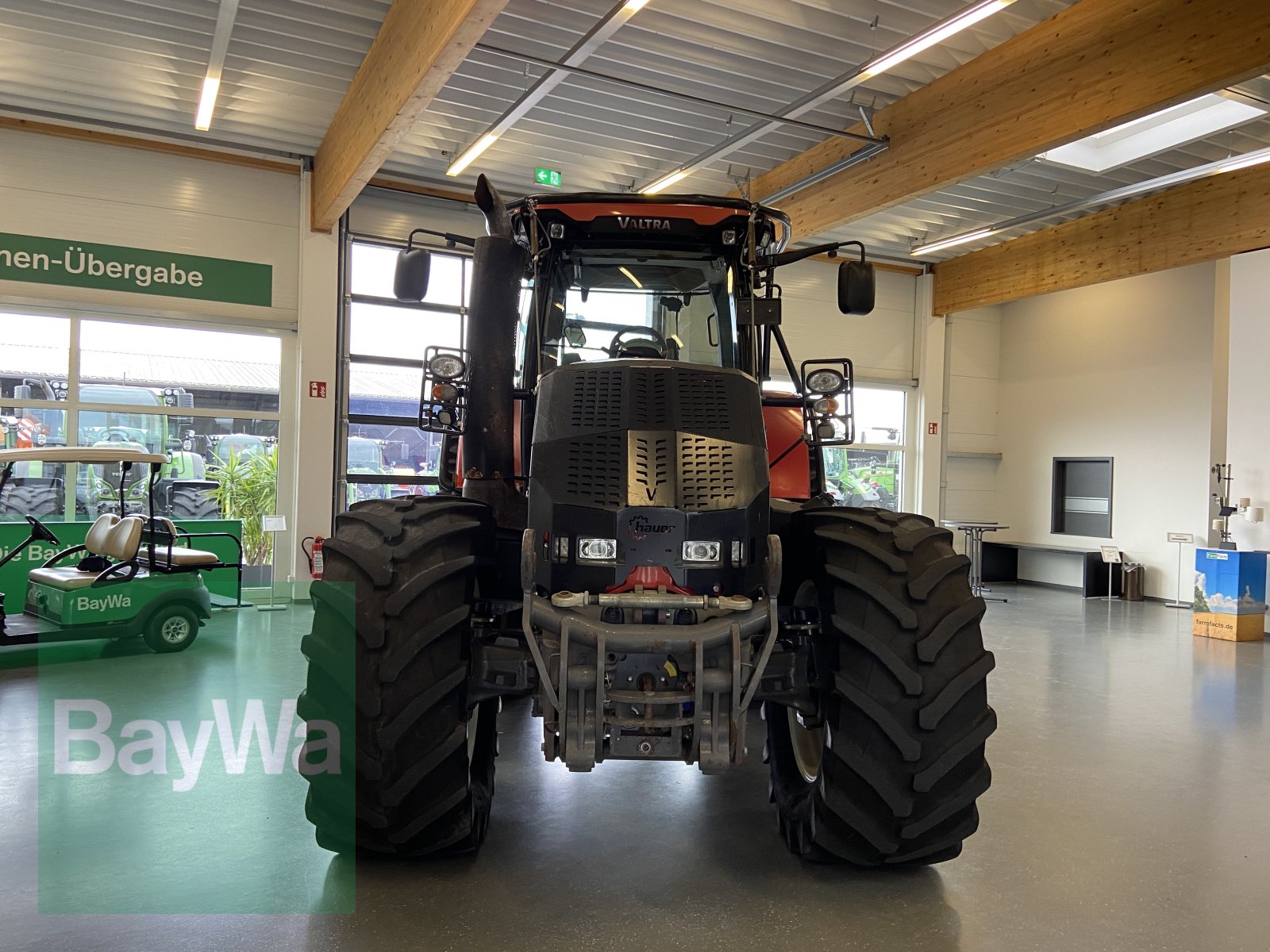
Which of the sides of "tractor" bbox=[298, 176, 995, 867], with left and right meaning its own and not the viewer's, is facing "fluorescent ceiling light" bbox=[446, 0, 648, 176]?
back

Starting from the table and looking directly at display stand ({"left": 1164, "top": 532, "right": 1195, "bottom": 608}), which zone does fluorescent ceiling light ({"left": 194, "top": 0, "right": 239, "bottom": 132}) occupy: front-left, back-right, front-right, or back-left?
back-right

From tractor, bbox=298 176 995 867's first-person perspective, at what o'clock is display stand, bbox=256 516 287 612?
The display stand is roughly at 5 o'clock from the tractor.

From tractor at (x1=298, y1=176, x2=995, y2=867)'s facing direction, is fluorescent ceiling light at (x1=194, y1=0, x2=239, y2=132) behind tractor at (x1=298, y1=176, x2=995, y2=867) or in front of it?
behind

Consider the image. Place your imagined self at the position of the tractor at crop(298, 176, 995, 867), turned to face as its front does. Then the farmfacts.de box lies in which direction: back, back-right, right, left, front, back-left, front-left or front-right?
back-left

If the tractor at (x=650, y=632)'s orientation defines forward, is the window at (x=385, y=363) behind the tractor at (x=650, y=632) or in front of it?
behind

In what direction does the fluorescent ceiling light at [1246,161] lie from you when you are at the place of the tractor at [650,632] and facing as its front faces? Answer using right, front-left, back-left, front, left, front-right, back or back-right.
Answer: back-left

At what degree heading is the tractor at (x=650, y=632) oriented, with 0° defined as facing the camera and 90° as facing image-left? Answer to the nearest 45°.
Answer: approximately 0°

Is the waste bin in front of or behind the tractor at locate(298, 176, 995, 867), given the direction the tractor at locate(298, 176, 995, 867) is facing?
behind

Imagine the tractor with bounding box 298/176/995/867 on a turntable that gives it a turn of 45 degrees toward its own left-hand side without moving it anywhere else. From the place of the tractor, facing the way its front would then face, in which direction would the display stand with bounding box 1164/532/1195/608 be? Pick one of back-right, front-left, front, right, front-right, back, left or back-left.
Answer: left

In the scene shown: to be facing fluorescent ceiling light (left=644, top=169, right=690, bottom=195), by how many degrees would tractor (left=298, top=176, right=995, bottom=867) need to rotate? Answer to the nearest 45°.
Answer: approximately 180°

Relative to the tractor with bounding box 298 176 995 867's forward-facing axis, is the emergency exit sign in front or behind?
behind

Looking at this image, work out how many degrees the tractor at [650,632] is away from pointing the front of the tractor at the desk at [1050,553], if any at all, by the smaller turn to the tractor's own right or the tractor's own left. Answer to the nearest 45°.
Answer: approximately 135° to the tractor's own left

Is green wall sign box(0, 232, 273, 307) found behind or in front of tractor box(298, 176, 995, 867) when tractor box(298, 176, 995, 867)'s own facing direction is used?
behind
